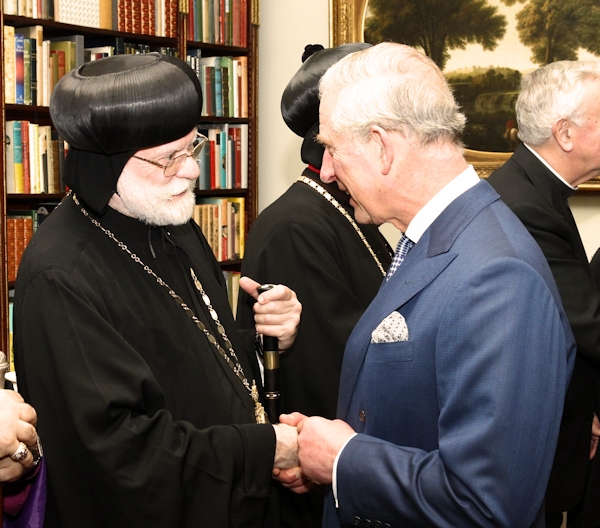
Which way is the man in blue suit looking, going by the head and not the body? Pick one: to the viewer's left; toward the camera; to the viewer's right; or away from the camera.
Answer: to the viewer's left

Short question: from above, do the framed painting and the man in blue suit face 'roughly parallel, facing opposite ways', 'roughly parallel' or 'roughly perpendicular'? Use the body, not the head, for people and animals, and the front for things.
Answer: roughly perpendicular

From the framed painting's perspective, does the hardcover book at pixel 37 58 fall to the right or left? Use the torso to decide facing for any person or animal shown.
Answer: on its right

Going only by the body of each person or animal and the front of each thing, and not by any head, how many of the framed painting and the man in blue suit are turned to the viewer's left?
1

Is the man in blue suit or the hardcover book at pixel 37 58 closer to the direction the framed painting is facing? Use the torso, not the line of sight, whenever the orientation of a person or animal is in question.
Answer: the man in blue suit

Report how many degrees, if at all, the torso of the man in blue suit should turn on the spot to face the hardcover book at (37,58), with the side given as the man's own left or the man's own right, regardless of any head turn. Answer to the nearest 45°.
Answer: approximately 45° to the man's own right

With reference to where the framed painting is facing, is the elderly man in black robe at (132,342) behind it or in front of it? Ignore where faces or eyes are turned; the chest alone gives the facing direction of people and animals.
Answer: in front

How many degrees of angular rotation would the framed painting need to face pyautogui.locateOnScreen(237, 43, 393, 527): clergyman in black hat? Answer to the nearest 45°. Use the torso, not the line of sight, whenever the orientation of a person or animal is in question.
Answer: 0° — it already faces them

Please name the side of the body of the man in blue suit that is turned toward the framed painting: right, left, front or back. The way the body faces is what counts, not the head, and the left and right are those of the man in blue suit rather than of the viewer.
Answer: right

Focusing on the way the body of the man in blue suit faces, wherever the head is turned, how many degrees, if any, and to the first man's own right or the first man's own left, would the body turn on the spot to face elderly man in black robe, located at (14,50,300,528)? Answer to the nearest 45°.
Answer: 0° — they already face them

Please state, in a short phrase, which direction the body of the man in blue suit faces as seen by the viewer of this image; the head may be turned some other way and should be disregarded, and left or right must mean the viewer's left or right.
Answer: facing to the left of the viewer
